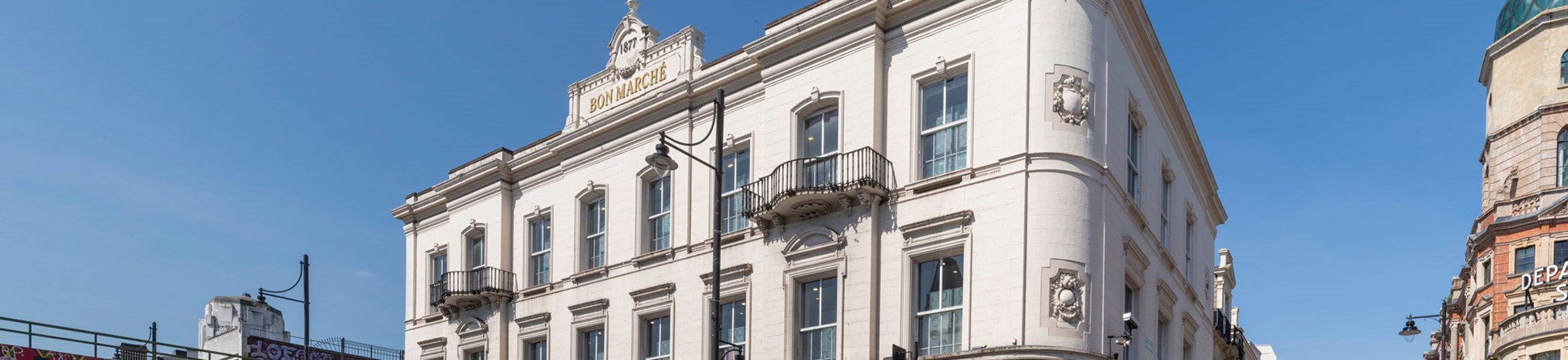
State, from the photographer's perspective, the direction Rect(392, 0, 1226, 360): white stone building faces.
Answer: facing the viewer and to the left of the viewer
